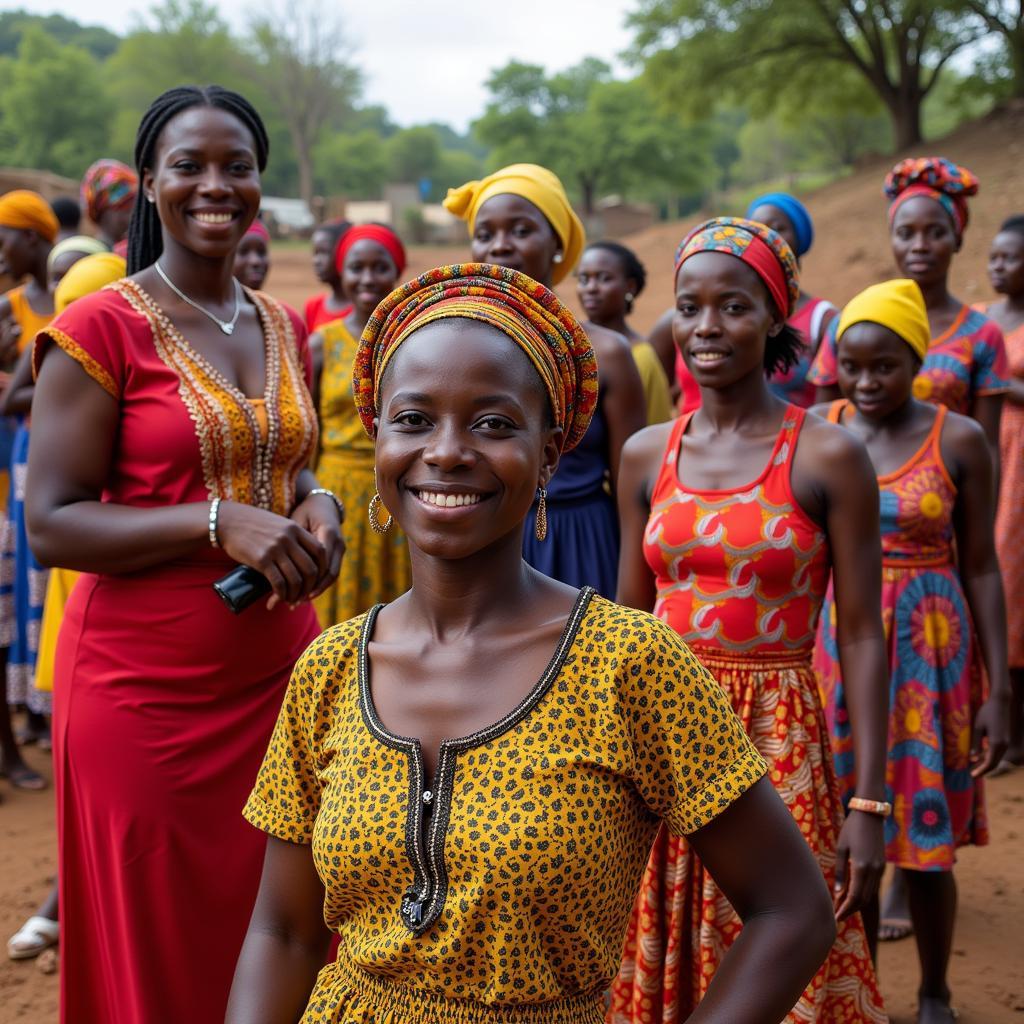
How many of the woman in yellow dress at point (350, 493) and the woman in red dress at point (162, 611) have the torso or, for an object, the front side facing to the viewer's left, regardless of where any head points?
0

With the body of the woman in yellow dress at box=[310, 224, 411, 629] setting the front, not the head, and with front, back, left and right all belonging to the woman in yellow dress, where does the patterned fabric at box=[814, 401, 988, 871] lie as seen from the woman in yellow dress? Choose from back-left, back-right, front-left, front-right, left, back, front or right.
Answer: front-left

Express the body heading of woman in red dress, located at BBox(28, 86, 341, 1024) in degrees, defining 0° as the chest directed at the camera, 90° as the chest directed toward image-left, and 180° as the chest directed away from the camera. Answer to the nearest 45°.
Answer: approximately 315°

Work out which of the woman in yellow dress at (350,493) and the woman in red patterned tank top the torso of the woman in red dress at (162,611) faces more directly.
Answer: the woman in red patterned tank top

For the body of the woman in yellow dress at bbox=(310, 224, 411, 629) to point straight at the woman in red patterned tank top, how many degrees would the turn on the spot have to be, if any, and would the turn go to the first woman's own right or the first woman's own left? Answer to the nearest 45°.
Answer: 0° — they already face them

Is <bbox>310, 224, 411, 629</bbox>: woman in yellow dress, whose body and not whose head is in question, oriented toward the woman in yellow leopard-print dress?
yes

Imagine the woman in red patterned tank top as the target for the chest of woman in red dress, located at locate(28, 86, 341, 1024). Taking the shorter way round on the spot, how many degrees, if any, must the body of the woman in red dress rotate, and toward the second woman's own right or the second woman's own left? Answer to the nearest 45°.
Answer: approximately 45° to the second woman's own left

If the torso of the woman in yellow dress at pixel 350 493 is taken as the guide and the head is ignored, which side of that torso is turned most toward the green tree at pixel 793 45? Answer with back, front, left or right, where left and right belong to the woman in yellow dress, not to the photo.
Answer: back

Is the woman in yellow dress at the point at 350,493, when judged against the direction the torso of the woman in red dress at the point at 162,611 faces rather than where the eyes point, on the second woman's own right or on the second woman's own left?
on the second woman's own left

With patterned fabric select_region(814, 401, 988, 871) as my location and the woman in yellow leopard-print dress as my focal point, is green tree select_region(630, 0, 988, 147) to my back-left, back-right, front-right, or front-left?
back-right

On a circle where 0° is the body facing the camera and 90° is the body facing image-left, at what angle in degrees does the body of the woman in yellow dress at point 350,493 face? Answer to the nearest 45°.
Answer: approximately 0°
